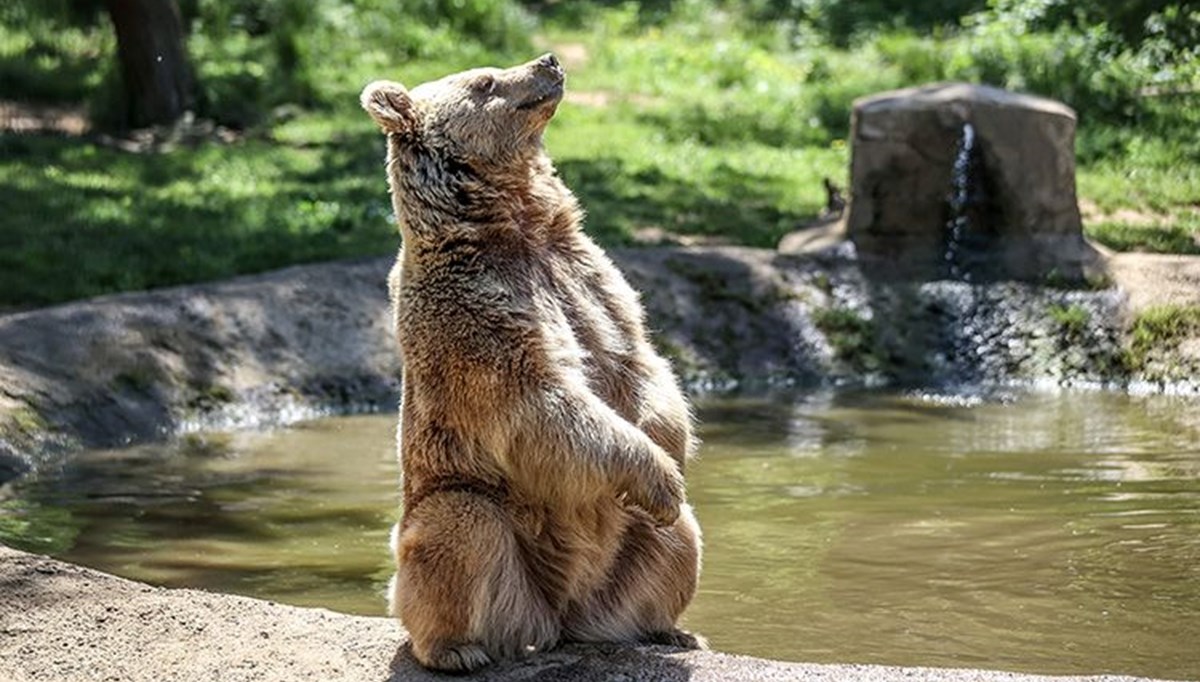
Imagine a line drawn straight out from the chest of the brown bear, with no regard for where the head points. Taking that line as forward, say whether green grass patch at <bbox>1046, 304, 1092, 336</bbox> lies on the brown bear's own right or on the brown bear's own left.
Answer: on the brown bear's own left

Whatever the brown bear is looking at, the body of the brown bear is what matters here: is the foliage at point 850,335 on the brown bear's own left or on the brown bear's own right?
on the brown bear's own left
